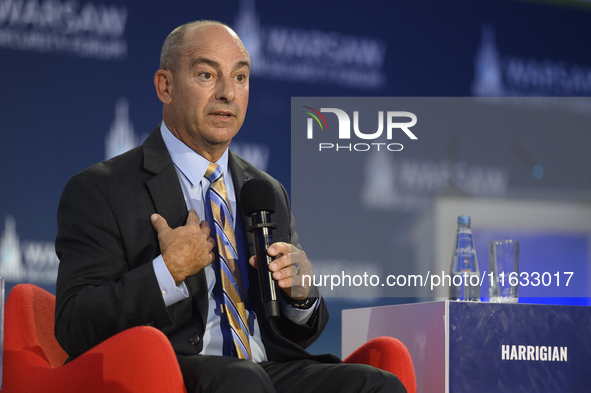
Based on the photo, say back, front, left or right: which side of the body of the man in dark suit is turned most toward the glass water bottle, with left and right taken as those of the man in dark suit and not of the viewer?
left

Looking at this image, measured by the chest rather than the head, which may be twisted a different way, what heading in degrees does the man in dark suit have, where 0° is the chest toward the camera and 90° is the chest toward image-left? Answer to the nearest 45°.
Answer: approximately 315°
